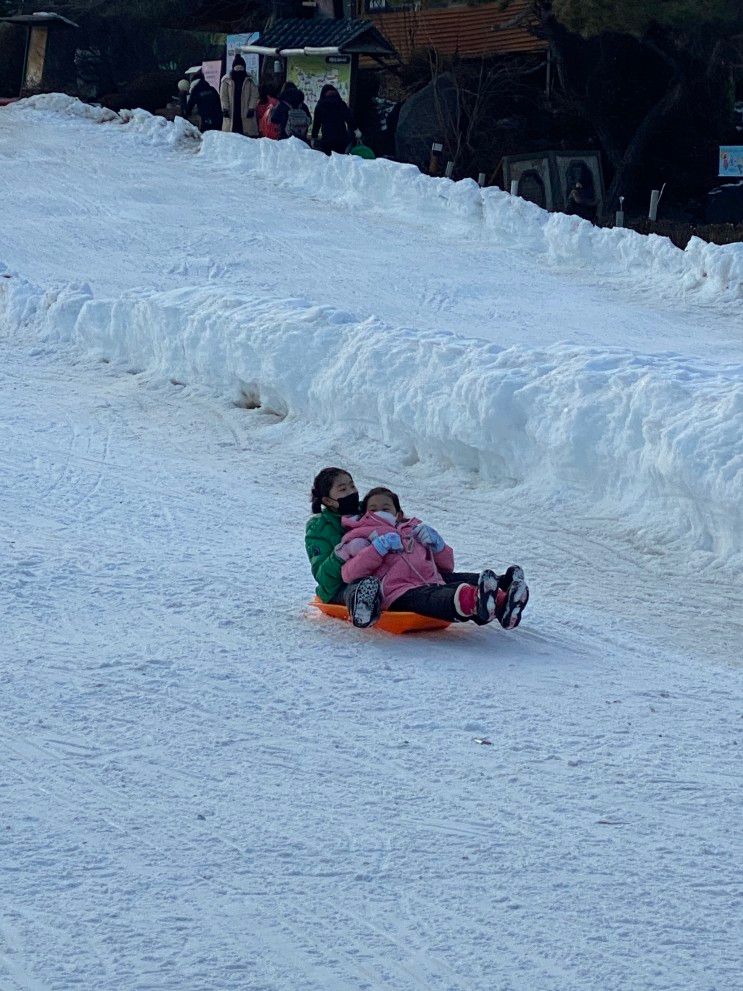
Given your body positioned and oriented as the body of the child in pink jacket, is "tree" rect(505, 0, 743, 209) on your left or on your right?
on your left

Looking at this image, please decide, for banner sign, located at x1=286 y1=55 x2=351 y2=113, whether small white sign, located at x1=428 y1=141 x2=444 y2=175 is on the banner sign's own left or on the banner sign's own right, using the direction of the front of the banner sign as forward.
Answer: on the banner sign's own left

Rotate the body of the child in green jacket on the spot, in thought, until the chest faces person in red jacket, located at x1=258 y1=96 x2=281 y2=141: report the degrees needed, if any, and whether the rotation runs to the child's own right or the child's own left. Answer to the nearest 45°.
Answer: approximately 135° to the child's own left

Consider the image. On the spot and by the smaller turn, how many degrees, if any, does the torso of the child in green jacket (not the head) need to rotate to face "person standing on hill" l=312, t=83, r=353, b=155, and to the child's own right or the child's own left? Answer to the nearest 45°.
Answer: approximately 135° to the child's own left

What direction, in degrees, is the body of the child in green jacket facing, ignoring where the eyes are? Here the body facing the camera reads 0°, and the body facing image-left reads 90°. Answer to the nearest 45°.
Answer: approximately 315°

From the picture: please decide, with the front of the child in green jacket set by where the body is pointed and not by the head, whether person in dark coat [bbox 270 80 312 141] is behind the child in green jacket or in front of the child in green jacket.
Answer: behind

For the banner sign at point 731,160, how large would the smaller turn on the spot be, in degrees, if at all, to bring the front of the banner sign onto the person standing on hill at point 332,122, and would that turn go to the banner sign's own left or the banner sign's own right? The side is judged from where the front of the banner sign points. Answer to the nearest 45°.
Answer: approximately 90° to the banner sign's own right

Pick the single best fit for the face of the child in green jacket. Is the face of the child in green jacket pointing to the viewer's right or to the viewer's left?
to the viewer's right

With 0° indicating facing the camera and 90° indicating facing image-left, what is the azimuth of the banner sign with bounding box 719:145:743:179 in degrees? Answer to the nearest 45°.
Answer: approximately 0°

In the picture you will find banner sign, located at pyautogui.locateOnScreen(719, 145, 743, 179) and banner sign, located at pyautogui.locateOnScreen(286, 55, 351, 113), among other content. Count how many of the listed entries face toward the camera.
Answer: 2

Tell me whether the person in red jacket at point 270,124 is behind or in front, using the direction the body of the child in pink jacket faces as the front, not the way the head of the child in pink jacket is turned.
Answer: behind
